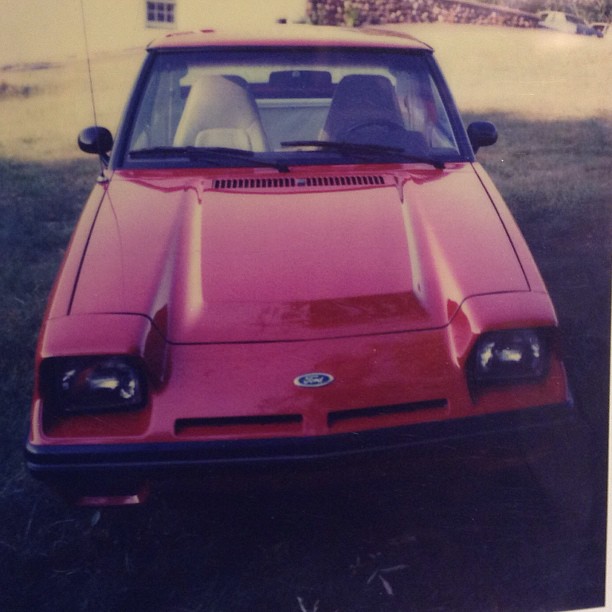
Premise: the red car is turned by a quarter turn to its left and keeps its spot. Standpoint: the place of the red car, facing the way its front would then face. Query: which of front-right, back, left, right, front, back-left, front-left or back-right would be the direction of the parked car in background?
front-left

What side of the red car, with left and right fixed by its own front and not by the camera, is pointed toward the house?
back

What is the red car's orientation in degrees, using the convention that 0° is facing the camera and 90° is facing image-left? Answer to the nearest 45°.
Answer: approximately 0°

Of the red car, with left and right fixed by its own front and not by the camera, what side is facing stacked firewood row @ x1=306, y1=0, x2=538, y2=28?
back
